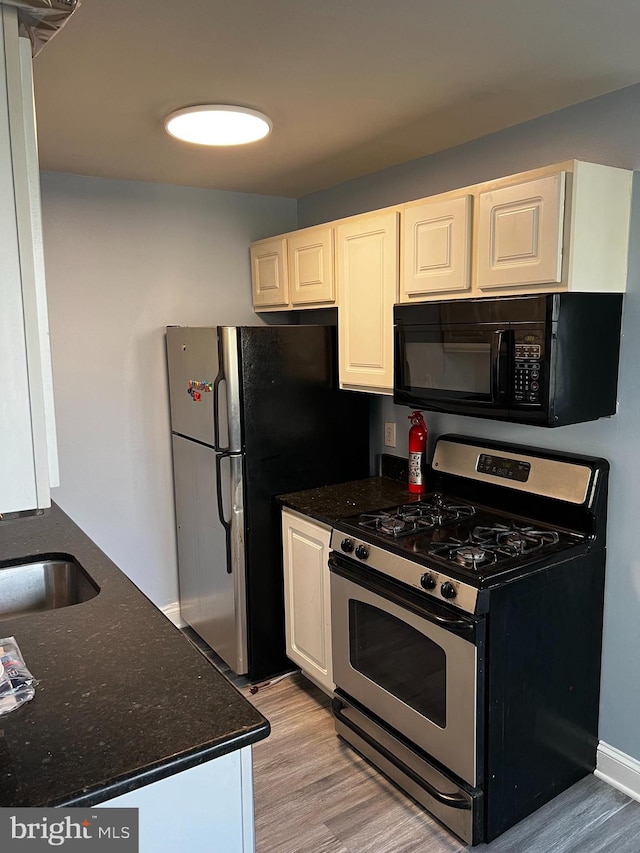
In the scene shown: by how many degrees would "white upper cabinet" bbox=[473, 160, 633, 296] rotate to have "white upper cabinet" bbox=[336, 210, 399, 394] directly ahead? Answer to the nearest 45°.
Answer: approximately 90° to its right

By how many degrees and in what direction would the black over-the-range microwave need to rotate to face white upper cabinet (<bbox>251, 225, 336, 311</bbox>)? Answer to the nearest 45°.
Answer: approximately 90° to its right

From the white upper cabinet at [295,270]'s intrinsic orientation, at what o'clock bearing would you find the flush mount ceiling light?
The flush mount ceiling light is roughly at 11 o'clock from the white upper cabinet.

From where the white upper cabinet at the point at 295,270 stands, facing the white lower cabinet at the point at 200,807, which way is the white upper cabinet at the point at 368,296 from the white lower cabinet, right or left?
left

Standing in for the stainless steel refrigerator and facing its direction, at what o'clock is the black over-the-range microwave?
The black over-the-range microwave is roughly at 9 o'clock from the stainless steel refrigerator.
